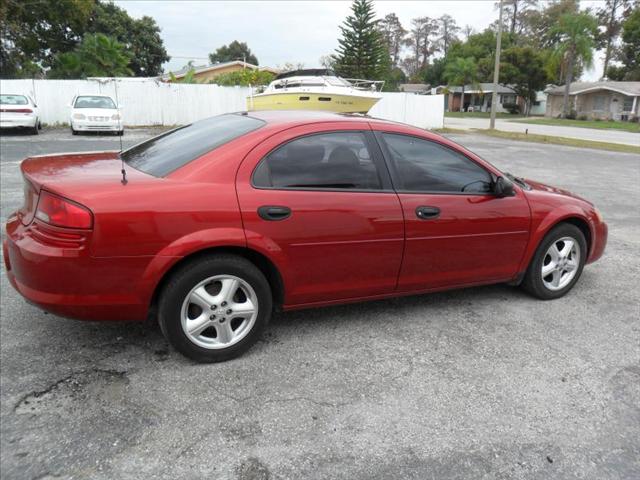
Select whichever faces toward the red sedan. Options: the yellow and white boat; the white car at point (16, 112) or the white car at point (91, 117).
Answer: the white car at point (91, 117)

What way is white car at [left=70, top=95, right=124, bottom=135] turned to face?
toward the camera

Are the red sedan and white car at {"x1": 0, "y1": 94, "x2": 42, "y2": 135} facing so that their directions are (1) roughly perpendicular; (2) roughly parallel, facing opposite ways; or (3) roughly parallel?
roughly perpendicular

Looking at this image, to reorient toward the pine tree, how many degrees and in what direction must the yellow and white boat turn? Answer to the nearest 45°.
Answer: approximately 90° to its left

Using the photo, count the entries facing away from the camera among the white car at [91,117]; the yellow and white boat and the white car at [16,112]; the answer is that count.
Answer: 1

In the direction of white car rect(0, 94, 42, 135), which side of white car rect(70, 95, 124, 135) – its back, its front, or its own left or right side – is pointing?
right

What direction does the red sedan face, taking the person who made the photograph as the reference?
facing away from the viewer and to the right of the viewer

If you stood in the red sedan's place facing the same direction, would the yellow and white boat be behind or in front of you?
in front

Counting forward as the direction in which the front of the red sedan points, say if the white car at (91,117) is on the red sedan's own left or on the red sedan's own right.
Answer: on the red sedan's own left

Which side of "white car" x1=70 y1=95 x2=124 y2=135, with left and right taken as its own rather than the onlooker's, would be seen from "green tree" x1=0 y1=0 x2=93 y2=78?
back

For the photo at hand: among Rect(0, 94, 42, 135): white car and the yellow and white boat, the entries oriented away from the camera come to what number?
1

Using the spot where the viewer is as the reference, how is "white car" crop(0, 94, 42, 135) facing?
facing away from the viewer

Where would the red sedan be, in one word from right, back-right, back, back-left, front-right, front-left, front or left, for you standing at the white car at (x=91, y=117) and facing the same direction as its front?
front

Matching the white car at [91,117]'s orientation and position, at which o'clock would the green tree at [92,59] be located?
The green tree is roughly at 6 o'clock from the white car.

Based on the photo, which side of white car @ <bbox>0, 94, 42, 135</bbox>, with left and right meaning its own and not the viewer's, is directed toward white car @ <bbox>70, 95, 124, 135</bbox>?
right

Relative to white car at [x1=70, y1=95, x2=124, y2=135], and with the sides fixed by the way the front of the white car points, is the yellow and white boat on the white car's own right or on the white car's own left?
on the white car's own left
